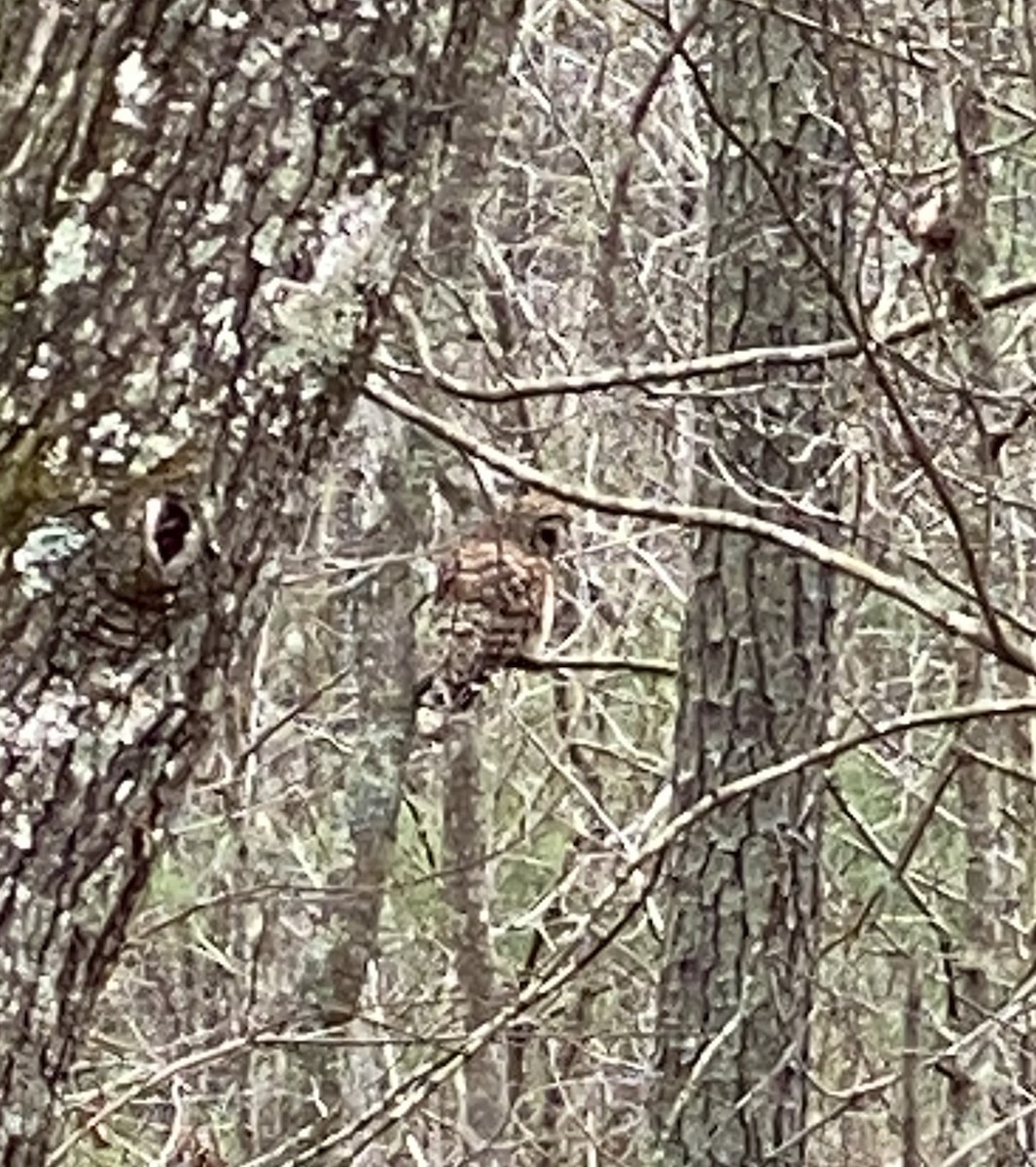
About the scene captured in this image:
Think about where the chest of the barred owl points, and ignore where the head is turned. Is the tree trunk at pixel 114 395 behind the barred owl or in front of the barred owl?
behind

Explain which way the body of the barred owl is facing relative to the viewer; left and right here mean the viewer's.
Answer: facing away from the viewer and to the right of the viewer
